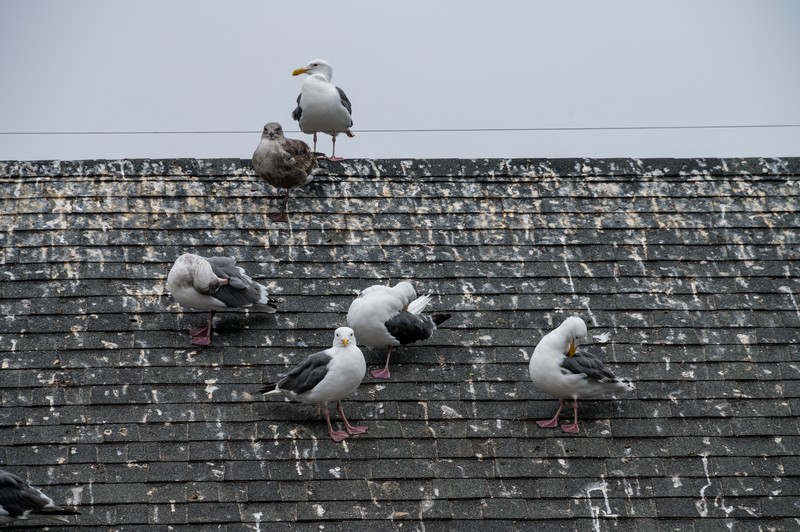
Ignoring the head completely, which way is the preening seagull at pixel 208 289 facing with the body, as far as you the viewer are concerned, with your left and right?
facing to the left of the viewer

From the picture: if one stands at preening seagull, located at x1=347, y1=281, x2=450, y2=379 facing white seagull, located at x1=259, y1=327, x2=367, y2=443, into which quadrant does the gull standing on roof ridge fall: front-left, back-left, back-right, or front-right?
back-right

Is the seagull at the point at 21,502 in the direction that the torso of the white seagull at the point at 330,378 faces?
no

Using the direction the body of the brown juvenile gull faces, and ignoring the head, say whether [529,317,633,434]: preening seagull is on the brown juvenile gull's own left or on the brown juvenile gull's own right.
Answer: on the brown juvenile gull's own left

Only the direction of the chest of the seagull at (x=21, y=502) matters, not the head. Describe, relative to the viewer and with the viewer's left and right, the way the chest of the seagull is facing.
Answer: facing to the left of the viewer

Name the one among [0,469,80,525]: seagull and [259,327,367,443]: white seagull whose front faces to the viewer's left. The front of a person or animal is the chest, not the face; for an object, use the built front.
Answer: the seagull

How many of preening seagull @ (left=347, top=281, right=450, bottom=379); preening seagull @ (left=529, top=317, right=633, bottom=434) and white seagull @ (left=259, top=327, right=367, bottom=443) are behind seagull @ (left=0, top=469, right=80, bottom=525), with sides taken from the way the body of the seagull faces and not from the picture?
3

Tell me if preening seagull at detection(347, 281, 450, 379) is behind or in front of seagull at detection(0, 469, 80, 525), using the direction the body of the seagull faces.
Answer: behind

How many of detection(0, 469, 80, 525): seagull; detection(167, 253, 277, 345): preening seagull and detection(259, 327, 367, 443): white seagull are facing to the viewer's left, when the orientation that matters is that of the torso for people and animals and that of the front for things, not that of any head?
2

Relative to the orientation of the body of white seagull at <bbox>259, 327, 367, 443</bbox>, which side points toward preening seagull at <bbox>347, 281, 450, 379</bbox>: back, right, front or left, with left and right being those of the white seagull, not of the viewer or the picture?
left

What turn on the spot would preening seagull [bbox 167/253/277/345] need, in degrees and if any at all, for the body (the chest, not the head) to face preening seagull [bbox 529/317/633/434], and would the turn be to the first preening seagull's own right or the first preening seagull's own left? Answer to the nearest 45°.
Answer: approximately 180°

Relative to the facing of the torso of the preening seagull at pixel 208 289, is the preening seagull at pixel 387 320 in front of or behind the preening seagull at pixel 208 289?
behind

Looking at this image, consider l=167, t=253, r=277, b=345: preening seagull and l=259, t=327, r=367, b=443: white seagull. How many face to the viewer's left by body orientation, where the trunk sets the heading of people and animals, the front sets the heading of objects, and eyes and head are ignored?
1

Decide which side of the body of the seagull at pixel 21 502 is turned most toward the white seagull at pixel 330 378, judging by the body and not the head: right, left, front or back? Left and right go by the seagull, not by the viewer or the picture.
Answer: back

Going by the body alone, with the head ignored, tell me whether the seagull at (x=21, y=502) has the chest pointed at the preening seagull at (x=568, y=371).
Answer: no
